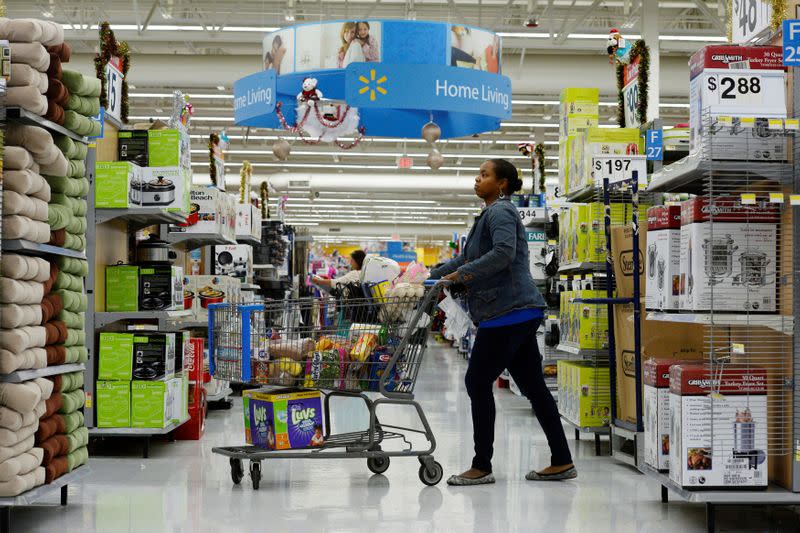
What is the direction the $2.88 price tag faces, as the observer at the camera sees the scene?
facing the viewer

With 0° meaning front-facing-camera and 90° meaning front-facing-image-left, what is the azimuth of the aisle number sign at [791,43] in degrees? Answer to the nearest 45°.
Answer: approximately 0°

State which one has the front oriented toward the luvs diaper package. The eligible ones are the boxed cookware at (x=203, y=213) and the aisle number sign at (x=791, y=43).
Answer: the boxed cookware

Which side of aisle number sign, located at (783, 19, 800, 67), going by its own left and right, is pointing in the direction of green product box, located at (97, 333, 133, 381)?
right

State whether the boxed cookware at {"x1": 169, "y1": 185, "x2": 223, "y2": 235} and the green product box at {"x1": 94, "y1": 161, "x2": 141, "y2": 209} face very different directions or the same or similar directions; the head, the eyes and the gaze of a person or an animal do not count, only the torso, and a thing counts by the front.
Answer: same or similar directions

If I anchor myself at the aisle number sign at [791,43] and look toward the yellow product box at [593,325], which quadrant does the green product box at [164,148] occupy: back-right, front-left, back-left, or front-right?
front-left
